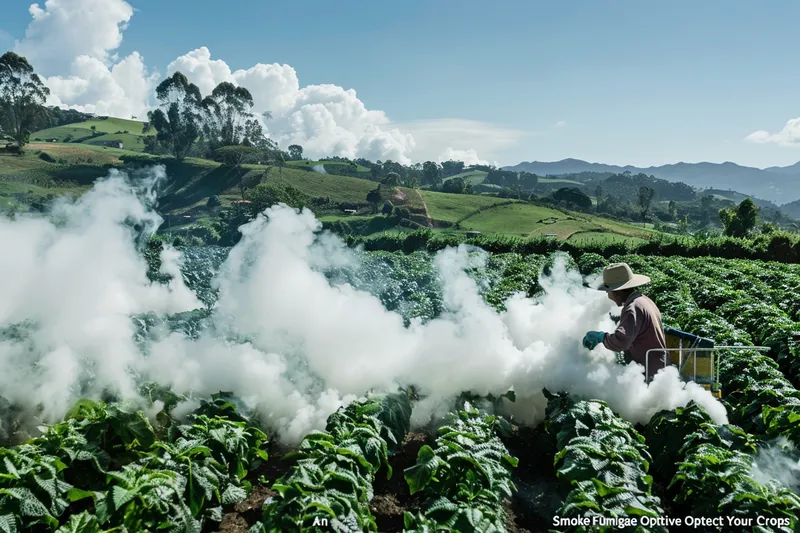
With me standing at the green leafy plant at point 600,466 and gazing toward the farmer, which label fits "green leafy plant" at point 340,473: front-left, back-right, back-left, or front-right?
back-left

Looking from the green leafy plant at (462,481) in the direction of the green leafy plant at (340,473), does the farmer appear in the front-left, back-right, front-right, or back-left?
back-right

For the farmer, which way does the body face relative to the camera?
to the viewer's left

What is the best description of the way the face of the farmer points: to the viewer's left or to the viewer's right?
to the viewer's left

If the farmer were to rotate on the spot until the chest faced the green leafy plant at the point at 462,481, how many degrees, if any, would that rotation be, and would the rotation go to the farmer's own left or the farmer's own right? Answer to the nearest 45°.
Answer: approximately 45° to the farmer's own left

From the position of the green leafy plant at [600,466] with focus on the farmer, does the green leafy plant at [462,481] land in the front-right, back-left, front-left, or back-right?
back-left

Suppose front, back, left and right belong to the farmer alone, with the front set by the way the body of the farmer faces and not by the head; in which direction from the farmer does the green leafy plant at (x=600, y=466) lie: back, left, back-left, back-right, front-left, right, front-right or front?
left

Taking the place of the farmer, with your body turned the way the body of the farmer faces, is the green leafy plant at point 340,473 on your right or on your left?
on your left
